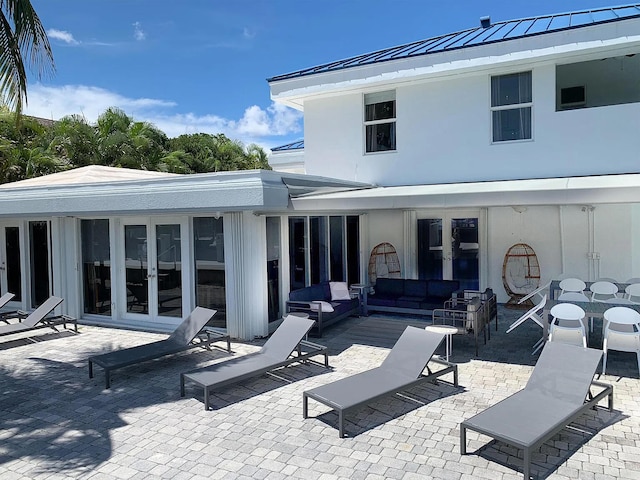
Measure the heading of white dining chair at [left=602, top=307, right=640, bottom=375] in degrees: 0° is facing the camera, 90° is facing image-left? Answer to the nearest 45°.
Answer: approximately 180°

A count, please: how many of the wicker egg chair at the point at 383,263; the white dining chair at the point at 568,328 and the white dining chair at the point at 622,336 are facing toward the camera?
1

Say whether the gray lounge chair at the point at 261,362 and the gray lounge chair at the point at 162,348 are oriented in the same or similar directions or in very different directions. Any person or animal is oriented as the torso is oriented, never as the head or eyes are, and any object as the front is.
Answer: same or similar directions

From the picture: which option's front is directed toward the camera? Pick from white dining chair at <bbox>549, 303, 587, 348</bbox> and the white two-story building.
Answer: the white two-story building

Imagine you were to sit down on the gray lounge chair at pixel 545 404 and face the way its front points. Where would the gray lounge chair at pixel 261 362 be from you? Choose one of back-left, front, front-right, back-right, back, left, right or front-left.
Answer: front-right

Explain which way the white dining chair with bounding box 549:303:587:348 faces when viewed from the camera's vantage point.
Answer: facing away from the viewer

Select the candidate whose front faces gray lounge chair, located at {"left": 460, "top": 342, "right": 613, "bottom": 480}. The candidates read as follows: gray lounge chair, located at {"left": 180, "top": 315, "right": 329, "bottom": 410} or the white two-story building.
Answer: the white two-story building

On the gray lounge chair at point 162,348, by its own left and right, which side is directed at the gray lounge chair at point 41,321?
right

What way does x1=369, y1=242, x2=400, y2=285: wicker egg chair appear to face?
toward the camera

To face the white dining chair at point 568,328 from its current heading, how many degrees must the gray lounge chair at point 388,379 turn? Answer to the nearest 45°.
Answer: approximately 180°

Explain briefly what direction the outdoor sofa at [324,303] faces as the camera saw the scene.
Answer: facing the viewer and to the right of the viewer

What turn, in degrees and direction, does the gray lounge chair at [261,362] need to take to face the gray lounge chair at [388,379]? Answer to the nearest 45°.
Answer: approximately 90° to its left

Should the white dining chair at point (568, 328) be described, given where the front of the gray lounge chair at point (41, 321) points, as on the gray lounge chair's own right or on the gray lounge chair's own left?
on the gray lounge chair's own left

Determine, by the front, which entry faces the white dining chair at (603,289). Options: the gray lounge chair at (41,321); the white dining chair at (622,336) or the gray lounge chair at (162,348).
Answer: the white dining chair at (622,336)

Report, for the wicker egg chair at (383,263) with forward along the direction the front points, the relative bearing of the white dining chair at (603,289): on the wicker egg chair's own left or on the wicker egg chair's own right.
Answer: on the wicker egg chair's own left

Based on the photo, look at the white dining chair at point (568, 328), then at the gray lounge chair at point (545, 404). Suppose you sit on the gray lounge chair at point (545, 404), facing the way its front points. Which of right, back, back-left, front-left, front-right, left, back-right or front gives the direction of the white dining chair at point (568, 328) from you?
back-right

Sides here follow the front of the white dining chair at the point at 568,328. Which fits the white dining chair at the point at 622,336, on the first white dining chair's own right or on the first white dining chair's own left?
on the first white dining chair's own right

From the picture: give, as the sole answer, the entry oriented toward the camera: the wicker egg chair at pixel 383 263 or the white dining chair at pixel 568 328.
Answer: the wicker egg chair
